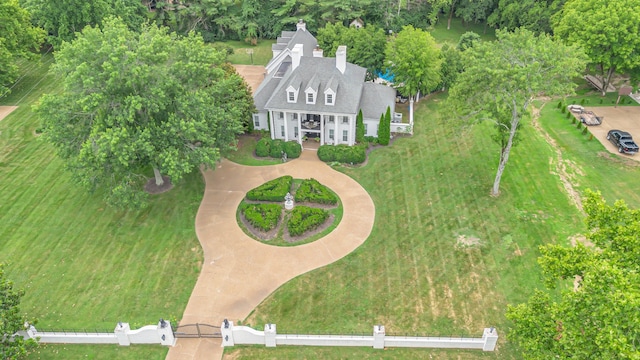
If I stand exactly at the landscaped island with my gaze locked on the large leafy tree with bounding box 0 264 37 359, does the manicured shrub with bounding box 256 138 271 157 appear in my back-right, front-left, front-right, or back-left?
back-right

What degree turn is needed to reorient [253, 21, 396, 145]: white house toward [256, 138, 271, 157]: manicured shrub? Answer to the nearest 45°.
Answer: approximately 45° to its right

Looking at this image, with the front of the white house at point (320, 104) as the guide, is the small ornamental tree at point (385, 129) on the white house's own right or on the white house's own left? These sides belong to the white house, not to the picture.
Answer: on the white house's own left

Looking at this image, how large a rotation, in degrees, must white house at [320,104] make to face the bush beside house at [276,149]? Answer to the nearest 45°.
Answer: approximately 45° to its right

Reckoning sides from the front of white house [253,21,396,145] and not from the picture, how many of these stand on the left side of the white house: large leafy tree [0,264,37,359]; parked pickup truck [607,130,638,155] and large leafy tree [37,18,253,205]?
1

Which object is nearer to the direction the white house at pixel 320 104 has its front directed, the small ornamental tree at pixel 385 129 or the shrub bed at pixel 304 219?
the shrub bed

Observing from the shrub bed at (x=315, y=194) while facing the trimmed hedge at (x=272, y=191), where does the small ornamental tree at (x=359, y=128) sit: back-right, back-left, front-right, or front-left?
back-right

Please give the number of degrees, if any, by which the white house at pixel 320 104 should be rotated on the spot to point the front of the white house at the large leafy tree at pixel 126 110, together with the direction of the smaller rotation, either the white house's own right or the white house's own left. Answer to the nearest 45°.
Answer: approximately 45° to the white house's own right

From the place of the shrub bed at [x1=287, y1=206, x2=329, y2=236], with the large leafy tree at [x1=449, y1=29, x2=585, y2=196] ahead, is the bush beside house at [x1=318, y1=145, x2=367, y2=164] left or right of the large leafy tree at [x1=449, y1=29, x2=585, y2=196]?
left

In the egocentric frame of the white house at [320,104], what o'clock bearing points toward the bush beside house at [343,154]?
The bush beside house is roughly at 11 o'clock from the white house.

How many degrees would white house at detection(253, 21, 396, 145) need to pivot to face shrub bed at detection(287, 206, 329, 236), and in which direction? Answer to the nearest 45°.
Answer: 0° — it already faces it

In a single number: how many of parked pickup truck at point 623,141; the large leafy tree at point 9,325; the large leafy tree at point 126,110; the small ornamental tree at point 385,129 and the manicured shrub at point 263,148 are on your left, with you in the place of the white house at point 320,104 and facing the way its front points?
2

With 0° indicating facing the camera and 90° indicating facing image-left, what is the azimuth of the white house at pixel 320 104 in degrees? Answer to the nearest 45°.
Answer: approximately 0°

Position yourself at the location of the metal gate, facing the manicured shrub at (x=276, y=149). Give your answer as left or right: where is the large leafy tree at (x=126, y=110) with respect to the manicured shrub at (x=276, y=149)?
left

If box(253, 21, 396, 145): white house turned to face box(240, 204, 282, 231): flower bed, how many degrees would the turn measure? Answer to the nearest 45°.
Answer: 0° — it already faces it
